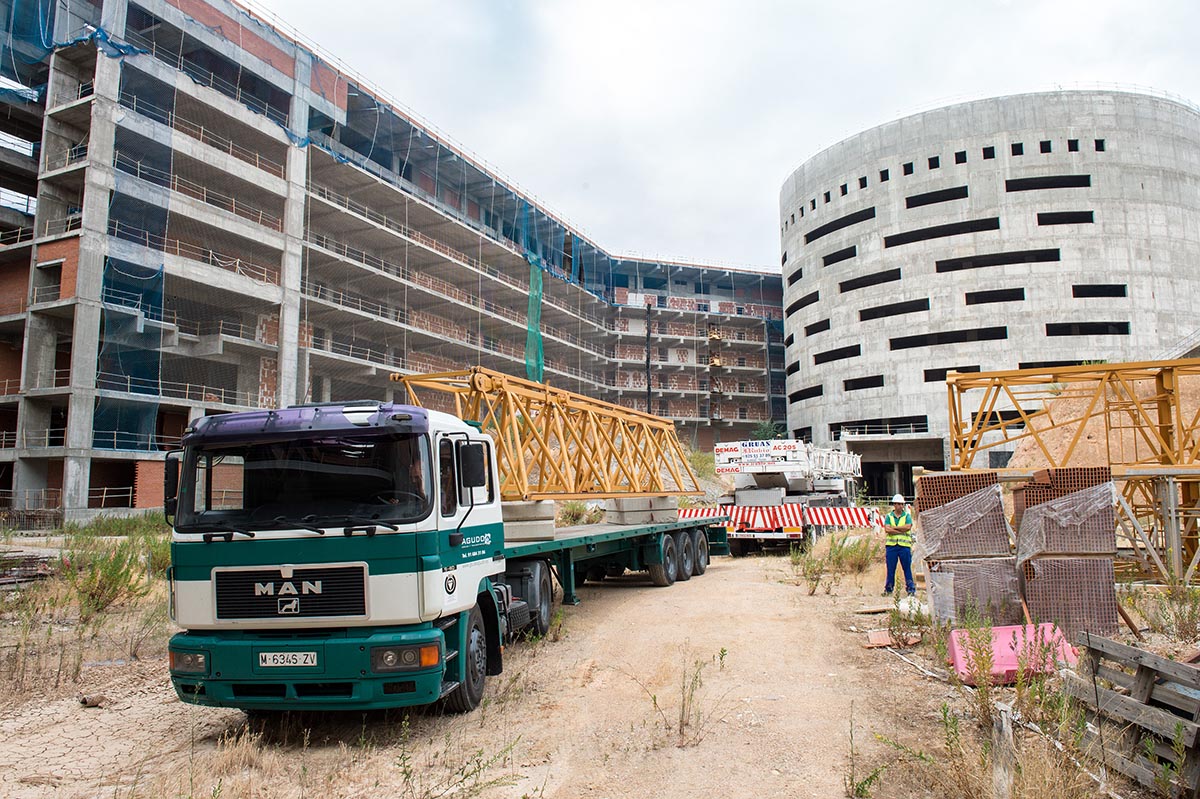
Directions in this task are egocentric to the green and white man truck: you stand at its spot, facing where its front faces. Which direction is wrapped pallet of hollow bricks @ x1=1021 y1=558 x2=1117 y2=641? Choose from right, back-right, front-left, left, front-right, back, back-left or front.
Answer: back-left

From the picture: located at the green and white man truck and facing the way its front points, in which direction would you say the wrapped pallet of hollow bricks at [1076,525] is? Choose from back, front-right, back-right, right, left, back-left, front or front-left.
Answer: back-left

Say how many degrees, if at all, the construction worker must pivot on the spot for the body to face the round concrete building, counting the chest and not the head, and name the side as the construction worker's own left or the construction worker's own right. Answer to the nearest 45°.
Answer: approximately 180°

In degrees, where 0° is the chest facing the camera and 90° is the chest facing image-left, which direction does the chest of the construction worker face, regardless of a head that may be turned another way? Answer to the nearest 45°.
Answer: approximately 0°

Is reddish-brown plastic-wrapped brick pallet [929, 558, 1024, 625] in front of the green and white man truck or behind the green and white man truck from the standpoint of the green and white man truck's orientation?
behind

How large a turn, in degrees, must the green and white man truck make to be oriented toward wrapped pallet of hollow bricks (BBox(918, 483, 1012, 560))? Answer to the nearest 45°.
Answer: approximately 135° to its left

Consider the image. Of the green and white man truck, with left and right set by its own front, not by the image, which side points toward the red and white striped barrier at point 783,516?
back
